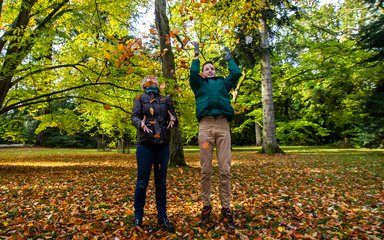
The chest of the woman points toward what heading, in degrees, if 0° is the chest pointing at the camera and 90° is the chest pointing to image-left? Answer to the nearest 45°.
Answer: approximately 0°

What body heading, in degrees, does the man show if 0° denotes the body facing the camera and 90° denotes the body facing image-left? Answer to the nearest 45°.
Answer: approximately 0°

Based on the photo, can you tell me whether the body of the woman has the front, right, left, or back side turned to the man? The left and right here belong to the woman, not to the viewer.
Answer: left

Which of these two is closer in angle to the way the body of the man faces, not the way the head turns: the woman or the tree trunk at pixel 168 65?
the woman

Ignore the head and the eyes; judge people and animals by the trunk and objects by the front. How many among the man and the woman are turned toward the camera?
2

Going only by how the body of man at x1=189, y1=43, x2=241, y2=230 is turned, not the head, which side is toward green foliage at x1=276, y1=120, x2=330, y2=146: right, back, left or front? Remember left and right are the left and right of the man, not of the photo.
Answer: back

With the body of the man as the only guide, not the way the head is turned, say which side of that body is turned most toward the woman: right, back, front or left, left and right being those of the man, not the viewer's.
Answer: right

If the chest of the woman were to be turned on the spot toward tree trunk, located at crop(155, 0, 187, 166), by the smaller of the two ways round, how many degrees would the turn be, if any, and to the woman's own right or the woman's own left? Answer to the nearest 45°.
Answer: approximately 180°
